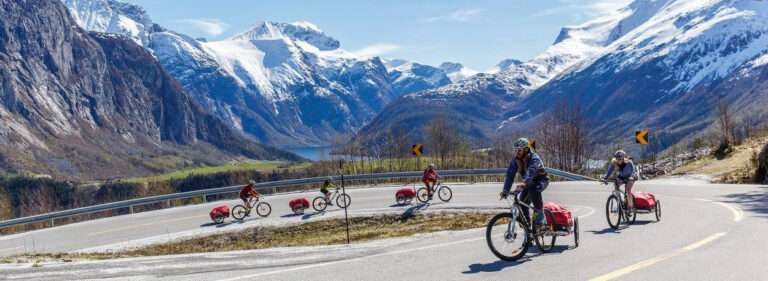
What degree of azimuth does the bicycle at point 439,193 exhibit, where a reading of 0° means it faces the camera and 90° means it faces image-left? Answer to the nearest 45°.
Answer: approximately 270°

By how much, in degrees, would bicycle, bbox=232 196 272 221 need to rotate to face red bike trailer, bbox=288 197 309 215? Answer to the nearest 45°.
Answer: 0° — it already faces it

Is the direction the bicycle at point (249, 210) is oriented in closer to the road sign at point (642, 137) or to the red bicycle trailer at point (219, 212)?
the road sign

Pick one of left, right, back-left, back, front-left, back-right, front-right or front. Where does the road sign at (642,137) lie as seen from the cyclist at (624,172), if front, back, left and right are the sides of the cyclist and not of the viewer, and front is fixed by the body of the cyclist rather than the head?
back-right

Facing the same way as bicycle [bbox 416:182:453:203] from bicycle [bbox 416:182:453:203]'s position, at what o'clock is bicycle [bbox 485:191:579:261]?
bicycle [bbox 485:191:579:261] is roughly at 3 o'clock from bicycle [bbox 416:182:453:203].

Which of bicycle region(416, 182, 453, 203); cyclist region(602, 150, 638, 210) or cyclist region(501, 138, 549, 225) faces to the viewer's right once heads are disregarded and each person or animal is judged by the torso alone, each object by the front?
the bicycle

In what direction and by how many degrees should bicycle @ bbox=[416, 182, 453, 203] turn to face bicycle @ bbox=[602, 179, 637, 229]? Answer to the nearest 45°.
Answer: approximately 90° to its right

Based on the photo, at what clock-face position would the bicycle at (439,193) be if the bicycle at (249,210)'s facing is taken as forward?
the bicycle at (439,193) is roughly at 12 o'clock from the bicycle at (249,210).

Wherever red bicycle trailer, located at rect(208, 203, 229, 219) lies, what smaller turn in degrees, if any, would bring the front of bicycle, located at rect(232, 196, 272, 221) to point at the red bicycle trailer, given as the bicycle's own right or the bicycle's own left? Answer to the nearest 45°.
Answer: approximately 135° to the bicycle's own right

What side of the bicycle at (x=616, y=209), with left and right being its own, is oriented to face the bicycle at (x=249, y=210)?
right

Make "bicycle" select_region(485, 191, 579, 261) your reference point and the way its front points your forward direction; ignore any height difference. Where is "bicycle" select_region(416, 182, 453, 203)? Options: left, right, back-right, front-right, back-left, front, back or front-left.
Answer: back-right
